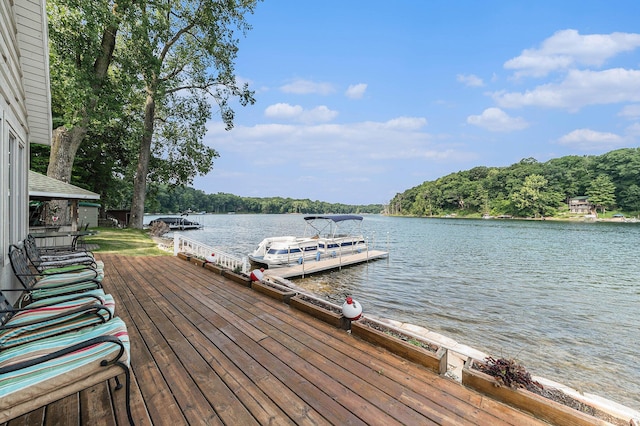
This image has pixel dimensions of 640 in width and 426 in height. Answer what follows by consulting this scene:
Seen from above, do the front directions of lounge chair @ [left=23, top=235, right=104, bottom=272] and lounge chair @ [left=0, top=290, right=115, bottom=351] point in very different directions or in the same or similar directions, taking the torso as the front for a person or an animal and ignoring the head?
same or similar directions

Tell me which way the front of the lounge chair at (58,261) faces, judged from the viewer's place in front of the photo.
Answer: facing to the right of the viewer

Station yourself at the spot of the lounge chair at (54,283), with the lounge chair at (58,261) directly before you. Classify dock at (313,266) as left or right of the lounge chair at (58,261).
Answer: right

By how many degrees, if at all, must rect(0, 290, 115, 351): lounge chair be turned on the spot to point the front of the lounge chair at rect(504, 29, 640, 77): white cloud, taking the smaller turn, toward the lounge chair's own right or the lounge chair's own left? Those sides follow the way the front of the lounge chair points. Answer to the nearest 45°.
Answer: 0° — it already faces it

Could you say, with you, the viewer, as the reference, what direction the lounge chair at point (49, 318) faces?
facing to the right of the viewer

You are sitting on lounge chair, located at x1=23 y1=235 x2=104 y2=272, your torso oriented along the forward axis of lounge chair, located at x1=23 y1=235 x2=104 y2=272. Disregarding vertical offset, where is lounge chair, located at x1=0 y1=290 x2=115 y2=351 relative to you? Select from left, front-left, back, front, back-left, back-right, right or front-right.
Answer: right

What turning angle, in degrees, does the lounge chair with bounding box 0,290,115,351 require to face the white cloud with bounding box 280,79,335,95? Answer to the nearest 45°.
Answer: approximately 45° to its left

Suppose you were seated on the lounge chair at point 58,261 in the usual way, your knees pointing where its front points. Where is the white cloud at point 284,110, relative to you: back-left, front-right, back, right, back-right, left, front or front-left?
front-left

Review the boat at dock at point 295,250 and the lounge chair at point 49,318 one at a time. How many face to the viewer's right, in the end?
1

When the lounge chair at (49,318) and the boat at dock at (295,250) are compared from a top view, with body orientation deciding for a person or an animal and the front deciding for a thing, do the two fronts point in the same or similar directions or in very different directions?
very different directions

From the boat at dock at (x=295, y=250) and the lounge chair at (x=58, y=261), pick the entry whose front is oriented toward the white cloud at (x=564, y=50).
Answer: the lounge chair

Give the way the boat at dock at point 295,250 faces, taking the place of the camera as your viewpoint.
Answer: facing the viewer and to the left of the viewer

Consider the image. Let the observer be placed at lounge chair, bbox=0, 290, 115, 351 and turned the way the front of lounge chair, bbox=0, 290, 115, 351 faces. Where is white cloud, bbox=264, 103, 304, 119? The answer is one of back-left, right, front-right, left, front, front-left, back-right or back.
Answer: front-left

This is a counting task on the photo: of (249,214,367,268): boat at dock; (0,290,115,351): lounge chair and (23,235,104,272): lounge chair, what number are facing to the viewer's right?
2

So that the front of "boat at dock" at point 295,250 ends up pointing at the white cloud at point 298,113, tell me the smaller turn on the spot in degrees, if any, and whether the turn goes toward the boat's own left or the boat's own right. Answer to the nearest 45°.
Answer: approximately 135° to the boat's own right

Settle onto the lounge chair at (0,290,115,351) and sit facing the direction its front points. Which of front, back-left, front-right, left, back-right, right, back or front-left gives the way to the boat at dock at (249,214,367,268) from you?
front-left

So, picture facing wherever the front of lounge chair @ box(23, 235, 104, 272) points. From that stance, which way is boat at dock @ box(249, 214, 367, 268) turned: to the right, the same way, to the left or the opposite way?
the opposite way

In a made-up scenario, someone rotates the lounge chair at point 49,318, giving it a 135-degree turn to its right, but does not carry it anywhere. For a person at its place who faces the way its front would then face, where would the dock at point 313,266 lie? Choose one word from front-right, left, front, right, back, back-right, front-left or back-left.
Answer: back

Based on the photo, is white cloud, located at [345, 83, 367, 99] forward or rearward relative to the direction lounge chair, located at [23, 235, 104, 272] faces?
forward

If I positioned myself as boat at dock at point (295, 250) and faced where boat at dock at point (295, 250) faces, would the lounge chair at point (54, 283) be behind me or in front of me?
in front
